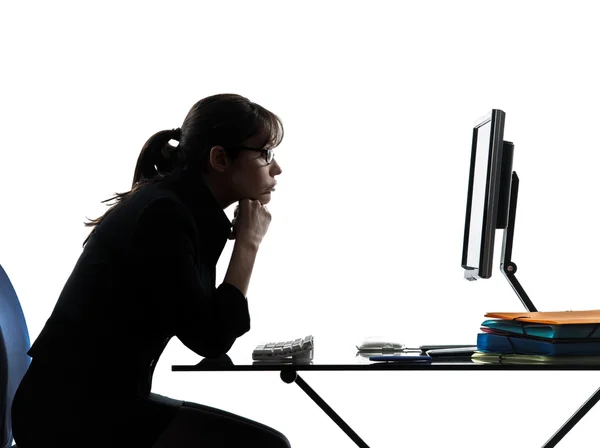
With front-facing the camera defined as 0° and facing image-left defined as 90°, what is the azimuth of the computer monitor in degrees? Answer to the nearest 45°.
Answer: approximately 90°

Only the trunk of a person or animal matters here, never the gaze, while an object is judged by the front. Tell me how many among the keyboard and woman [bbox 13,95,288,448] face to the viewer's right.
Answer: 1

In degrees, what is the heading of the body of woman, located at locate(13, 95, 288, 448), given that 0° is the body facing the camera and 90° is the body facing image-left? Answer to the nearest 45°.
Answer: approximately 270°

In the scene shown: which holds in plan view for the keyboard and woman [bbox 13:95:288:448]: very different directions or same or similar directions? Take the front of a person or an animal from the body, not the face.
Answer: very different directions

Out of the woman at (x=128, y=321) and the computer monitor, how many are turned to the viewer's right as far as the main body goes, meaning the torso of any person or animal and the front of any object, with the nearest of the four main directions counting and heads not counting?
1

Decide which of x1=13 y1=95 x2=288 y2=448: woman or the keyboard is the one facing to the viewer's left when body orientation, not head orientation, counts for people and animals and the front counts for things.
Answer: the keyboard

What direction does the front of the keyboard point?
to the viewer's left
